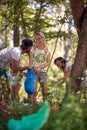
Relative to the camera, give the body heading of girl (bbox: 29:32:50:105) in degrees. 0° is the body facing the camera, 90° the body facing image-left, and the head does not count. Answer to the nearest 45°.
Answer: approximately 0°

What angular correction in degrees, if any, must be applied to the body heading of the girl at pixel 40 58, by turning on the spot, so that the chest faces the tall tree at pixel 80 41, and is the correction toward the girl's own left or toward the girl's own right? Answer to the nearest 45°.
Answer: approximately 90° to the girl's own left
